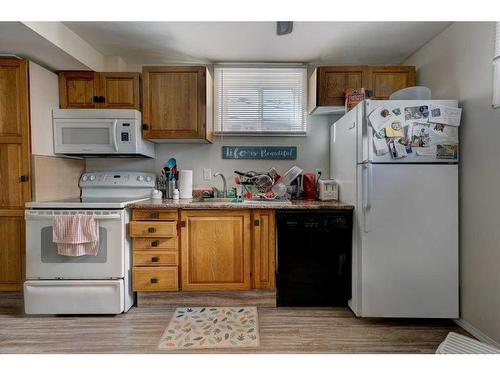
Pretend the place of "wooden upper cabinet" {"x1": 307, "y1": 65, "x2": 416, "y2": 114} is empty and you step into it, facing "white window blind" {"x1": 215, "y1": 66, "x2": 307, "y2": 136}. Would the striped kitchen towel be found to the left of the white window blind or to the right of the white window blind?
left

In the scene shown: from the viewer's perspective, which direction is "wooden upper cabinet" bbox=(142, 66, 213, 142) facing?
toward the camera

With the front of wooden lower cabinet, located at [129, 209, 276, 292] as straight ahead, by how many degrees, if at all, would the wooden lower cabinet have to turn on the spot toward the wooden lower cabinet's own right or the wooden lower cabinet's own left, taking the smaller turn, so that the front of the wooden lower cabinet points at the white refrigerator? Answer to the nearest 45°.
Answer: approximately 90° to the wooden lower cabinet's own left

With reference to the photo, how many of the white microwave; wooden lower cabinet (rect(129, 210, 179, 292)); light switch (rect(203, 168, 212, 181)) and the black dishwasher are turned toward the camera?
4

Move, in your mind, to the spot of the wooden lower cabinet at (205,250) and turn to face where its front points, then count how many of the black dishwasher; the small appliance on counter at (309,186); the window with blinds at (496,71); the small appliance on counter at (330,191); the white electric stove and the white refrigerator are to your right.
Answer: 1

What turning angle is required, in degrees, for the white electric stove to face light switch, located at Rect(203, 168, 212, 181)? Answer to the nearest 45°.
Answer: approximately 90° to its left

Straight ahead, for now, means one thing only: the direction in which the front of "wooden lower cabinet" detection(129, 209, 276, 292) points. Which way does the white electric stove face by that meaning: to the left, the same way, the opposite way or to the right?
the same way

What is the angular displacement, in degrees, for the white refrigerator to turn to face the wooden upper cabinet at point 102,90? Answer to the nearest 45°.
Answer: approximately 90° to its right

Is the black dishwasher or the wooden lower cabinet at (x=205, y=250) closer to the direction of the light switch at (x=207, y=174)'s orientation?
the wooden lower cabinet

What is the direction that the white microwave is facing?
toward the camera

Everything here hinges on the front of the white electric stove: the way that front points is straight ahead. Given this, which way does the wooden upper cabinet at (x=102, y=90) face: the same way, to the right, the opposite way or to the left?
the same way

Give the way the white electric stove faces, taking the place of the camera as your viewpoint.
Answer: facing the viewer

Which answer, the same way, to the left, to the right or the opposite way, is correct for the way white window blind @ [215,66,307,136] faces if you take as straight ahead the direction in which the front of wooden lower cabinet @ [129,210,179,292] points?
the same way

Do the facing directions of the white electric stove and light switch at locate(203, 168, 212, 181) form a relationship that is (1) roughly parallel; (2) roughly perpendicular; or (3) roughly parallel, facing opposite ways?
roughly parallel

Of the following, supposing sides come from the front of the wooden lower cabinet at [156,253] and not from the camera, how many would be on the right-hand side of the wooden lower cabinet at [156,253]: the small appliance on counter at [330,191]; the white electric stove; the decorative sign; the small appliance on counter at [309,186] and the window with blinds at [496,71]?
1

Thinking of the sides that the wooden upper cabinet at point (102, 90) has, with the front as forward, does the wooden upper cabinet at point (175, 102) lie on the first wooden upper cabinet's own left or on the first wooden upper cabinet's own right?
on the first wooden upper cabinet's own left

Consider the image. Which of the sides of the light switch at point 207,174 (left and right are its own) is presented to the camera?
front
